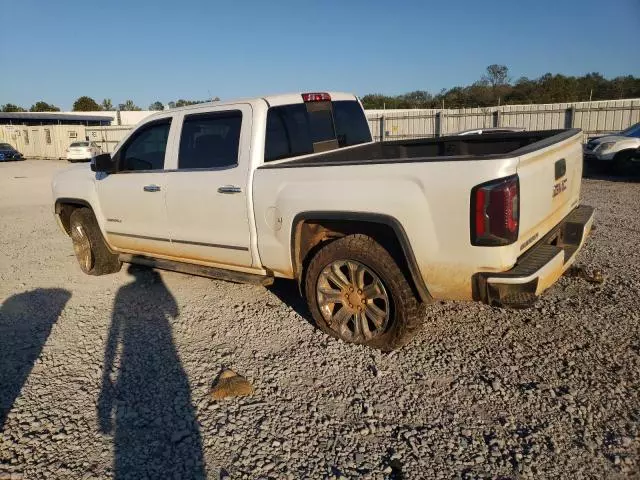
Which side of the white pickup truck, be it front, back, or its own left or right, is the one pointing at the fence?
right

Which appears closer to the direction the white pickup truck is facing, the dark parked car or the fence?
the dark parked car

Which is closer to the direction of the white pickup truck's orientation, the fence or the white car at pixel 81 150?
the white car

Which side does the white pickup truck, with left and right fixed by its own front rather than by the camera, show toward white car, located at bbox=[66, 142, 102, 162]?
front

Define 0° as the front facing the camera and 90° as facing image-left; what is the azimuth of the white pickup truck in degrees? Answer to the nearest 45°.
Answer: approximately 135°

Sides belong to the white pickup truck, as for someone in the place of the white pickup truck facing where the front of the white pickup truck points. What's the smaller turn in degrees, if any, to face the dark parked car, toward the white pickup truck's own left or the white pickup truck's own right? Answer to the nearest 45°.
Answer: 0° — it already faces it
